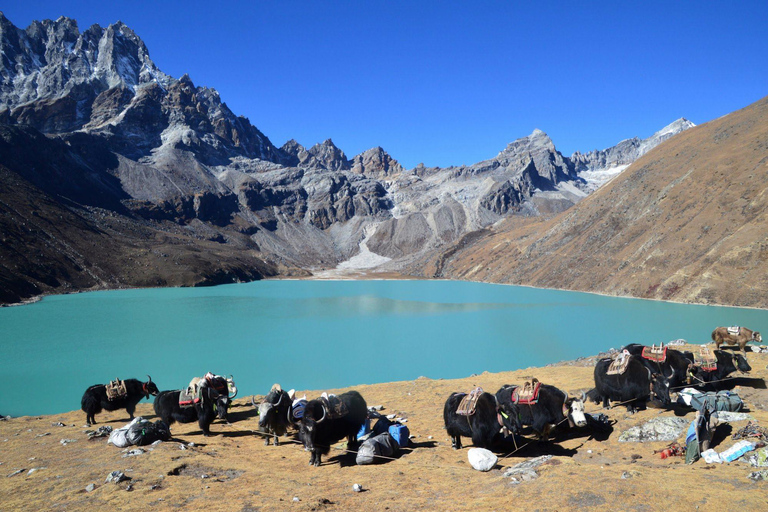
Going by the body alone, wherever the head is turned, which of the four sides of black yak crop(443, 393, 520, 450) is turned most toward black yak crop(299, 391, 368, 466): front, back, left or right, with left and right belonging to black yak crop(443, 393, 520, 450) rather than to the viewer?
back

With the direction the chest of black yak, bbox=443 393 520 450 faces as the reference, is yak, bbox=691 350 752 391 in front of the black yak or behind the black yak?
in front

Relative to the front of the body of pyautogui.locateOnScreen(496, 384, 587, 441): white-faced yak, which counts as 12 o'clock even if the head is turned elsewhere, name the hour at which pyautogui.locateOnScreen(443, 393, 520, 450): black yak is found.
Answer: The black yak is roughly at 5 o'clock from the white-faced yak.

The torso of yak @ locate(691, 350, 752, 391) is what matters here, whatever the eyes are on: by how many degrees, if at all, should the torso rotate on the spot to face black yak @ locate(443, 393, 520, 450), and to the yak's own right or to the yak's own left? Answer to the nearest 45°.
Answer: approximately 135° to the yak's own right

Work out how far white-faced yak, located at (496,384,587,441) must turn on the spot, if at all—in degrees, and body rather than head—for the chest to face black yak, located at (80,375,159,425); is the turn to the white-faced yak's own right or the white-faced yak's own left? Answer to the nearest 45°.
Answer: approximately 180°

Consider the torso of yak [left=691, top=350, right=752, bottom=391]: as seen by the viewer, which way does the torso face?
to the viewer's right

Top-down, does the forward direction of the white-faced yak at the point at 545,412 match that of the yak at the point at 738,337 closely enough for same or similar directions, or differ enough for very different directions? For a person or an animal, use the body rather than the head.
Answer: same or similar directions

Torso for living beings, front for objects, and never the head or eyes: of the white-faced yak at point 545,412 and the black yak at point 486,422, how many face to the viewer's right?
2

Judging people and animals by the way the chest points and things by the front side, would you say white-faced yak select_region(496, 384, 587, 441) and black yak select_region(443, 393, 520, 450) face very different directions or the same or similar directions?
same or similar directions

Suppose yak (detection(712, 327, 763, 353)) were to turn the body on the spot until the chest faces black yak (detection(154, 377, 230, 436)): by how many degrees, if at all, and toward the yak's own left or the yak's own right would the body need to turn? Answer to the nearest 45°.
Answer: approximately 135° to the yak's own right

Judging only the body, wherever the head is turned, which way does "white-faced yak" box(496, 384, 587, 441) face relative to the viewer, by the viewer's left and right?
facing to the right of the viewer

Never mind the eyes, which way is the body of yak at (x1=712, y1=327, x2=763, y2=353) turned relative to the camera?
to the viewer's right

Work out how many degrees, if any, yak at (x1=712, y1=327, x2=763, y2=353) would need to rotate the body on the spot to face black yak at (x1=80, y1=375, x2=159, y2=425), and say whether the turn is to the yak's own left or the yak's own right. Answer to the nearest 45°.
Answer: approximately 135° to the yak's own right

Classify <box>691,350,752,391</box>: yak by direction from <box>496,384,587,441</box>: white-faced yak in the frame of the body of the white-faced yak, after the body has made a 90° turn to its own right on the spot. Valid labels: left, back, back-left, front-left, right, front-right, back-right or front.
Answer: back-left

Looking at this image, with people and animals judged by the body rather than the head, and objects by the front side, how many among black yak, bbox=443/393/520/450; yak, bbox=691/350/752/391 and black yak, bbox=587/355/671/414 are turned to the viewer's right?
3

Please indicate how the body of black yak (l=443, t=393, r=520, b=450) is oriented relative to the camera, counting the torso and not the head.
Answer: to the viewer's right

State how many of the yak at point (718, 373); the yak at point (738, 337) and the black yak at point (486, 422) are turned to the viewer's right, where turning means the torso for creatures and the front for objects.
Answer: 3

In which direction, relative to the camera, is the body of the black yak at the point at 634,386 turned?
to the viewer's right

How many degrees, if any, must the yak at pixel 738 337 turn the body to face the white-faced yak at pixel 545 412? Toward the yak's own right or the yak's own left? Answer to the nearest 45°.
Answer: approximately 90° to the yak's own right

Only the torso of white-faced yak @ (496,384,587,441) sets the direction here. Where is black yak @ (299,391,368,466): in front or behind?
behind
